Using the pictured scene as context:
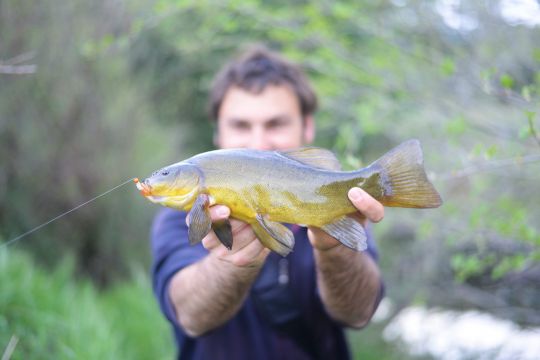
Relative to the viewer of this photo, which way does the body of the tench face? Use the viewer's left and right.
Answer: facing to the left of the viewer

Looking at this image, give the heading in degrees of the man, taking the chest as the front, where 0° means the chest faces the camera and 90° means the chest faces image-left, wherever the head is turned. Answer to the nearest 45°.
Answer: approximately 0°
